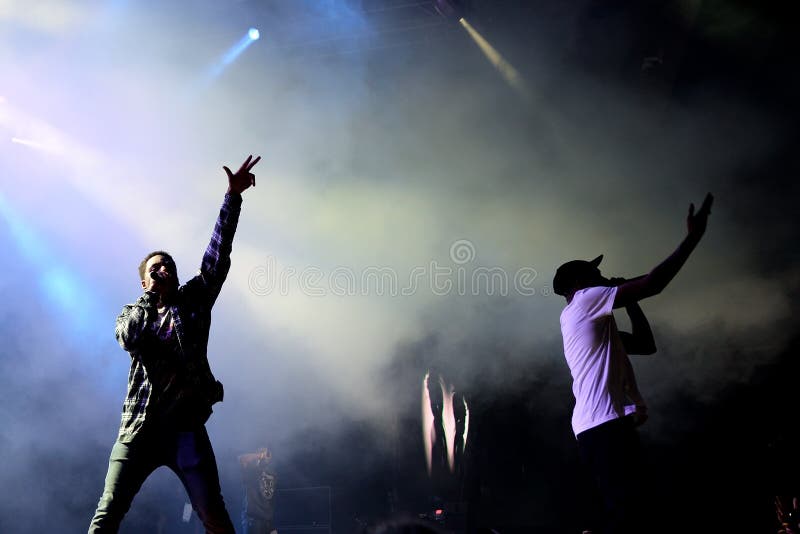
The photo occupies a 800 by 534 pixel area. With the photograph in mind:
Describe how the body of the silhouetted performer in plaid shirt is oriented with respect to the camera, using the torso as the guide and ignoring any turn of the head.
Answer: toward the camera

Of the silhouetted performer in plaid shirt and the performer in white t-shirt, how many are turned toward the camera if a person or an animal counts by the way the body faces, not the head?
1

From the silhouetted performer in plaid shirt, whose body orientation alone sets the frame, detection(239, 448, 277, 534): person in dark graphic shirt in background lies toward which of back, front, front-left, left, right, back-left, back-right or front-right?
back

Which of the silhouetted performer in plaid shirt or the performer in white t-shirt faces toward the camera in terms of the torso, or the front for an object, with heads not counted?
the silhouetted performer in plaid shirt

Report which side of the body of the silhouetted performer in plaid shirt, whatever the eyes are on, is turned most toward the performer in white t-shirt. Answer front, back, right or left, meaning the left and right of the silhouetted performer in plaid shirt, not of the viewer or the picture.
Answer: left

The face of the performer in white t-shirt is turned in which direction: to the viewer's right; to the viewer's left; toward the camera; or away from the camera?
to the viewer's right

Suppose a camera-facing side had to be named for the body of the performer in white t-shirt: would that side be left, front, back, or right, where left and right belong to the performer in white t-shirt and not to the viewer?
right

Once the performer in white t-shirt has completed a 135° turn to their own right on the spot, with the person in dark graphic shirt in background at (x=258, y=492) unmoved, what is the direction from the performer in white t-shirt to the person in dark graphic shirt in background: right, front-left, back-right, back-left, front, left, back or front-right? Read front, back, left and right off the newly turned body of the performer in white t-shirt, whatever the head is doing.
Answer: right
